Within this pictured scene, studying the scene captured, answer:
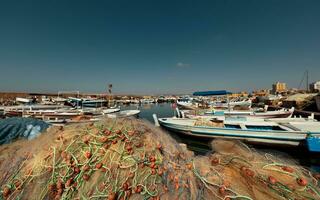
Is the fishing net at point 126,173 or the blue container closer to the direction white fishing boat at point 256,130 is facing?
the fishing net

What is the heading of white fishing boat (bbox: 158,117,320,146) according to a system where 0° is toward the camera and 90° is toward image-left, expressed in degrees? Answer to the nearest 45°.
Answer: approximately 90°

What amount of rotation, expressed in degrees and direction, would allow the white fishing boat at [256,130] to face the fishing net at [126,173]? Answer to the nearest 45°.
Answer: approximately 90° to its left

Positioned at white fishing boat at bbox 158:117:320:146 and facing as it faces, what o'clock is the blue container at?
The blue container is roughly at 7 o'clock from the white fishing boat.
